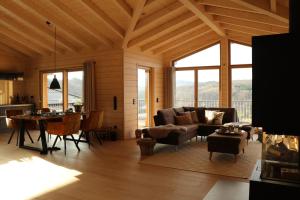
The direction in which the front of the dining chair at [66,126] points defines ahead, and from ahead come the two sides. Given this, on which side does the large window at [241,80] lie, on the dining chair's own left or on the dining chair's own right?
on the dining chair's own right

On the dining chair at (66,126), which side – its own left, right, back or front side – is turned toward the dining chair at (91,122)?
right

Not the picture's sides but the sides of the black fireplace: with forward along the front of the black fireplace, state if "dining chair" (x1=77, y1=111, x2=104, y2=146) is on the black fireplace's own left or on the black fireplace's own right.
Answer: on the black fireplace's own right

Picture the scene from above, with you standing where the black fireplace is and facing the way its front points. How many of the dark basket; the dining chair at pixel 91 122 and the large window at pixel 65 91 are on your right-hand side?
3

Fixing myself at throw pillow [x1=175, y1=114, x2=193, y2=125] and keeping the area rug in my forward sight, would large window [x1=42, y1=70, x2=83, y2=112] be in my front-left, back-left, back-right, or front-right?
back-right

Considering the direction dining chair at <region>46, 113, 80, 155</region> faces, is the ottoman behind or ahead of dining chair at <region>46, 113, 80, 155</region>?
behind

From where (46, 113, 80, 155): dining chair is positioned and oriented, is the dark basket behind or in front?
behind

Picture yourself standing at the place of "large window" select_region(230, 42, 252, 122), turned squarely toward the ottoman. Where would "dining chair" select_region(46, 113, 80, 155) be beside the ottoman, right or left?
right

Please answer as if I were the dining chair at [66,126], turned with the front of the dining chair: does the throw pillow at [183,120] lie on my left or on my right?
on my right

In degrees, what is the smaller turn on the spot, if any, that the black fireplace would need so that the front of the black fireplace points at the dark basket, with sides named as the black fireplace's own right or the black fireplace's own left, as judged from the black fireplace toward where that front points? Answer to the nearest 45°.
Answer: approximately 90° to the black fireplace's own right

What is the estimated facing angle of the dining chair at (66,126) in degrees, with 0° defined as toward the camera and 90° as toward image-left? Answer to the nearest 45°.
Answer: approximately 135°

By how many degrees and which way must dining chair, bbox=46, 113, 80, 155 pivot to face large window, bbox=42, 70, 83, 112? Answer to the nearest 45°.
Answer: approximately 45° to its right

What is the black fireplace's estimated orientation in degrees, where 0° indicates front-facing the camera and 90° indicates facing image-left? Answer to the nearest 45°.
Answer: approximately 45°

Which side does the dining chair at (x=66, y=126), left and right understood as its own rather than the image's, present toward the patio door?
right
